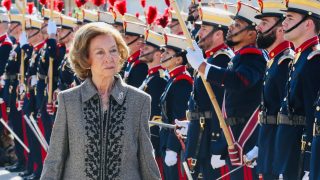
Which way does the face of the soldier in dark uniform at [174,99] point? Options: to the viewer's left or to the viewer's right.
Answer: to the viewer's left

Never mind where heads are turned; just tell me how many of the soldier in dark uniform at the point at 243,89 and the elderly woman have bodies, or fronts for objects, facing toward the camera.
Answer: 1

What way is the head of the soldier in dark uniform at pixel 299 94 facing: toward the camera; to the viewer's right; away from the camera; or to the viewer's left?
to the viewer's left

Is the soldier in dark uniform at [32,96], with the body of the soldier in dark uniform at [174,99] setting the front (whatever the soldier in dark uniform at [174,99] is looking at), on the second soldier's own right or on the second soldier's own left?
on the second soldier's own right

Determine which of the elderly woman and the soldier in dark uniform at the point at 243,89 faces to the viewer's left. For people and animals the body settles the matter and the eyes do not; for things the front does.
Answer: the soldier in dark uniform

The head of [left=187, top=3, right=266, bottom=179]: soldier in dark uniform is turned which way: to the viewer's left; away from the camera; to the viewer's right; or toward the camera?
to the viewer's left

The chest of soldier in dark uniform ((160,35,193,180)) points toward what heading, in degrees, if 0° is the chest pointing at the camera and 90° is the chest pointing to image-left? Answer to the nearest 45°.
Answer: approximately 45°

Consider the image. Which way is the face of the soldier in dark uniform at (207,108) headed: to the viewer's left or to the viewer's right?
to the viewer's left
